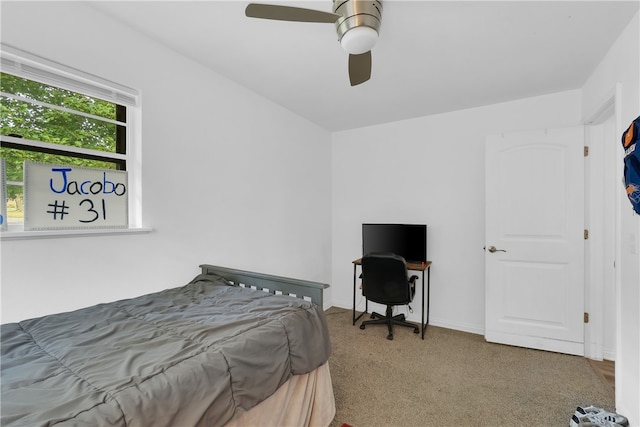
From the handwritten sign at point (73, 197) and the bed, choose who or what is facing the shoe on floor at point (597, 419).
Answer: the handwritten sign

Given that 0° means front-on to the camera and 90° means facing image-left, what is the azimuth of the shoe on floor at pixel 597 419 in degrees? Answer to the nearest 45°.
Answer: approximately 270°

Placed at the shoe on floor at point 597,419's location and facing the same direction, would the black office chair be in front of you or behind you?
behind

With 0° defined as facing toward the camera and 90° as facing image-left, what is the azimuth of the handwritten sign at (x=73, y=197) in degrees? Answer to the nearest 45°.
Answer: approximately 315°

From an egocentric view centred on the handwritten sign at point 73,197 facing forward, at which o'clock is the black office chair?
The black office chair is roughly at 11 o'clock from the handwritten sign.
